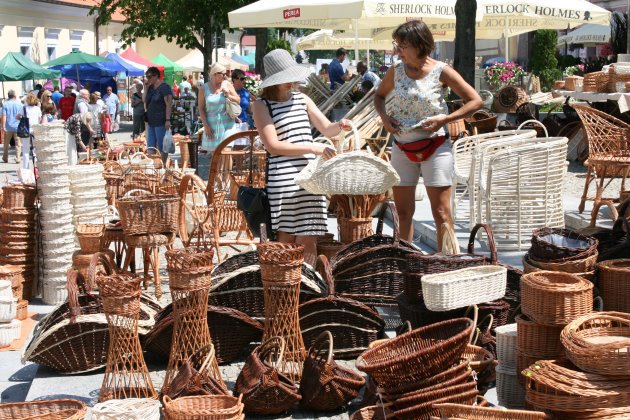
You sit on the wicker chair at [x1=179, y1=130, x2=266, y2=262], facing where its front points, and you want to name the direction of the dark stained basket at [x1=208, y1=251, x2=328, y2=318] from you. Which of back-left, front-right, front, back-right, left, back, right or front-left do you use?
front-left

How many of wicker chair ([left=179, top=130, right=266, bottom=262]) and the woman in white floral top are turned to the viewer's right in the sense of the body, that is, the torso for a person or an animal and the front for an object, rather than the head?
0

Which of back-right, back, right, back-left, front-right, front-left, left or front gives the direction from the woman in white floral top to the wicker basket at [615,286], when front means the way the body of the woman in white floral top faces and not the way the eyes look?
front-left

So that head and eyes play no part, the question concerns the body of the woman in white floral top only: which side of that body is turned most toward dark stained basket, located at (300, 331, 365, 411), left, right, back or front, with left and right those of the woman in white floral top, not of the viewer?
front

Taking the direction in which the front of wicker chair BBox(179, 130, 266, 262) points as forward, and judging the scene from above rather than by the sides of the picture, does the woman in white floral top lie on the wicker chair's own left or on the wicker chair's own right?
on the wicker chair's own left

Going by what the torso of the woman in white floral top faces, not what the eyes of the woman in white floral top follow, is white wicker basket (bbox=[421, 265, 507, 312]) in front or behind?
in front

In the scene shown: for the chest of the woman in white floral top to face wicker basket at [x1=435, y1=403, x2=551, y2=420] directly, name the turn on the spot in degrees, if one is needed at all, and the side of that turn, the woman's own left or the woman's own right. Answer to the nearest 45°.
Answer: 0° — they already face it

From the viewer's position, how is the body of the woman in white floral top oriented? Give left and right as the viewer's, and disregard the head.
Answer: facing the viewer

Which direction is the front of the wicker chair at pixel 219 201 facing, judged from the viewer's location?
facing the viewer and to the left of the viewer

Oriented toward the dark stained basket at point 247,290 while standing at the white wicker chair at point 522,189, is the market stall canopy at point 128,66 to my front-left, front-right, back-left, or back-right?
back-right
